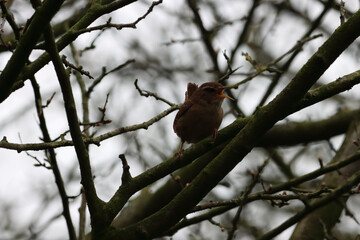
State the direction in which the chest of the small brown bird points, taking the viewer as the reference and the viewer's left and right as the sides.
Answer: facing the viewer and to the right of the viewer

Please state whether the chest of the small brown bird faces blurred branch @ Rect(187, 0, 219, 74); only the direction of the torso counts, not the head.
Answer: no

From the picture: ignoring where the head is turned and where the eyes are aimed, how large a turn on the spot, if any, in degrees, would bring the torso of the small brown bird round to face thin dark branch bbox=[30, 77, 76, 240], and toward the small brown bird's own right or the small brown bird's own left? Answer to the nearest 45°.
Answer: approximately 135° to the small brown bird's own right

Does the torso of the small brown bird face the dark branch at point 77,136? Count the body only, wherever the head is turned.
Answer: no

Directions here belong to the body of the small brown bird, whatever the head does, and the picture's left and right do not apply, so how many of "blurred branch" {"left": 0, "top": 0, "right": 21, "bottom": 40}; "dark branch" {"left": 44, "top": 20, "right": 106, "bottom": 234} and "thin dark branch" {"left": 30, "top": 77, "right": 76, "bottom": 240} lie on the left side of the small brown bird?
0
